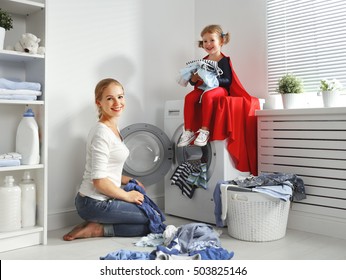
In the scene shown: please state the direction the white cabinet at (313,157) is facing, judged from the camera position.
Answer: facing the viewer and to the left of the viewer

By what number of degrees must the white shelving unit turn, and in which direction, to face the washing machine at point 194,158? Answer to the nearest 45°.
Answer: approximately 45° to its left

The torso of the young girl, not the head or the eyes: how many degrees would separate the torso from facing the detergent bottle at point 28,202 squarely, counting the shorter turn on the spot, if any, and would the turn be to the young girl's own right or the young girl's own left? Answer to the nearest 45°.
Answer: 0° — they already face it

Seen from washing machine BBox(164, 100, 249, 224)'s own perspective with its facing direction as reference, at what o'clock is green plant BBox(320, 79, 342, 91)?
The green plant is roughly at 8 o'clock from the washing machine.

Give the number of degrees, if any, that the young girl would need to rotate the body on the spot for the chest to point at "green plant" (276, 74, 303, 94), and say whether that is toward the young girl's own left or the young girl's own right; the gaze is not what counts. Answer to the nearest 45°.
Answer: approximately 135° to the young girl's own left

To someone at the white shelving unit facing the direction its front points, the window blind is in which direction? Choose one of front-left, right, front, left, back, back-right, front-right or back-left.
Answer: front-left

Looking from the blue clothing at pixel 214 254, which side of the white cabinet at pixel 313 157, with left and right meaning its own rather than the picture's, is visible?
front

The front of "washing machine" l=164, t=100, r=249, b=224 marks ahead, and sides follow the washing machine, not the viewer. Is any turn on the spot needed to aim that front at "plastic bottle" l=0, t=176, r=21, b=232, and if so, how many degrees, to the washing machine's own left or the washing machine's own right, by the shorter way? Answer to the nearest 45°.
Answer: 0° — it already faces it

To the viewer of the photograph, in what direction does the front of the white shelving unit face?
facing the viewer and to the right of the viewer
